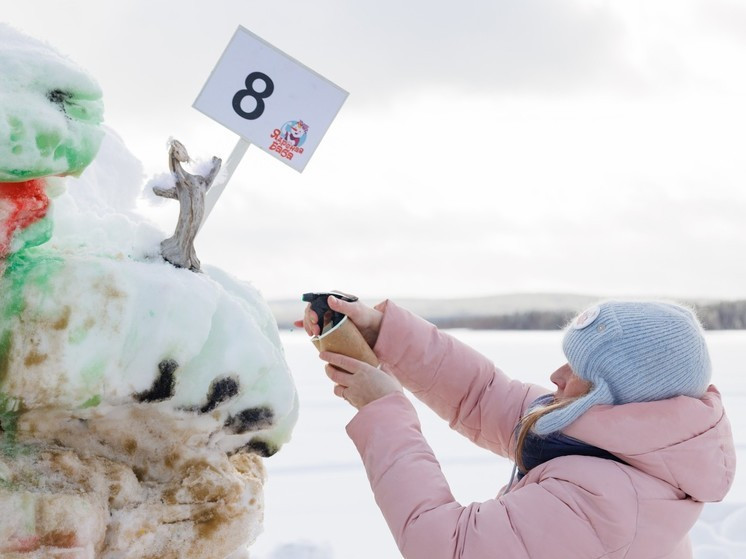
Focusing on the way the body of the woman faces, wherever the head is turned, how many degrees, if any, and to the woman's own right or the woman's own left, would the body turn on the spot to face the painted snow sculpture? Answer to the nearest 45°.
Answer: approximately 45° to the woman's own left

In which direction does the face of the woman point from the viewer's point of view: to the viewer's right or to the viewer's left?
to the viewer's left

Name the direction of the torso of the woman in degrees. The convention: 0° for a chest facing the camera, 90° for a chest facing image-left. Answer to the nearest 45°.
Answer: approximately 90°

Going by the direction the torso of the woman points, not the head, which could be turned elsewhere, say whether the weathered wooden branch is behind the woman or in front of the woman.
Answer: in front

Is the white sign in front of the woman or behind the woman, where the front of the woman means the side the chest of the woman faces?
in front
